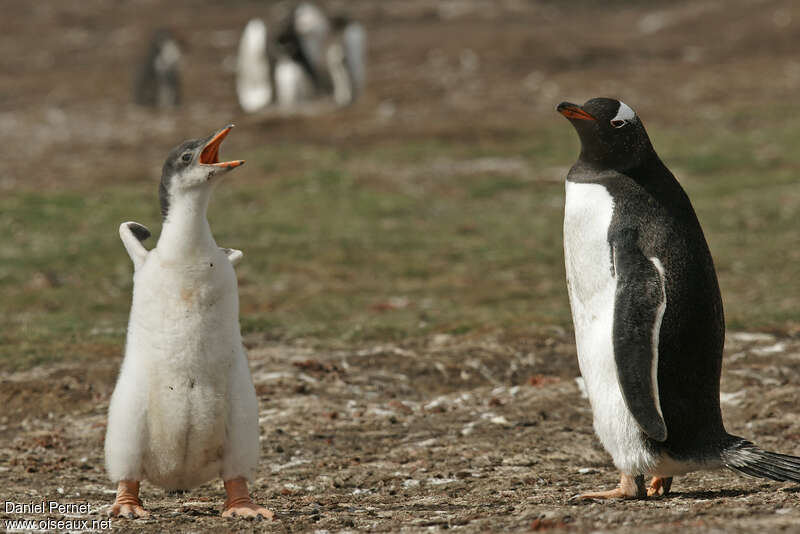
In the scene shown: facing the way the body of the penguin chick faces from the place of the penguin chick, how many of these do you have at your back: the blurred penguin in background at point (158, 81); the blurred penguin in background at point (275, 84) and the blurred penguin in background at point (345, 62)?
3

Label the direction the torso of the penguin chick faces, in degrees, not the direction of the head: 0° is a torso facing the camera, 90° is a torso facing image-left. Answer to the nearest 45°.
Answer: approximately 0°

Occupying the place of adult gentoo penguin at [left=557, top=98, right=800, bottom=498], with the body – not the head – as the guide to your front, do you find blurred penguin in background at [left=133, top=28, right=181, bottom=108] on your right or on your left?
on your right

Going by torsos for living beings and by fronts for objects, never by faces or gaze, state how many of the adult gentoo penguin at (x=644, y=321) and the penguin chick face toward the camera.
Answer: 1

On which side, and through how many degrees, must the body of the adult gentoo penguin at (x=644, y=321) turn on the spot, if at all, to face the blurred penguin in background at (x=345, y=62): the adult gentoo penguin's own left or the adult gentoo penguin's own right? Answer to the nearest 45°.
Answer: approximately 90° to the adult gentoo penguin's own right

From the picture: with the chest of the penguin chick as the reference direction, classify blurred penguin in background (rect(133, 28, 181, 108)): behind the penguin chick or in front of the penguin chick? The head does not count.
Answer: behind

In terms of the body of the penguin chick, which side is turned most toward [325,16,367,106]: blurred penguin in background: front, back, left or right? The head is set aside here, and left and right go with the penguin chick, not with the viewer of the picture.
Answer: back

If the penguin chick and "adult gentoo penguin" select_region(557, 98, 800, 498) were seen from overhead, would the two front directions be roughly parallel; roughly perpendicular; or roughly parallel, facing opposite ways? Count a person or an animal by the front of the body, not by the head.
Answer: roughly perpendicular

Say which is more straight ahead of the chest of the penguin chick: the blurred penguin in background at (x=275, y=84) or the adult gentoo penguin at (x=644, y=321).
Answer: the adult gentoo penguin

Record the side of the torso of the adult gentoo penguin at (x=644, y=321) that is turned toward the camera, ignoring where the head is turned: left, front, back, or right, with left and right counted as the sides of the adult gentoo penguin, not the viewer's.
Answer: left

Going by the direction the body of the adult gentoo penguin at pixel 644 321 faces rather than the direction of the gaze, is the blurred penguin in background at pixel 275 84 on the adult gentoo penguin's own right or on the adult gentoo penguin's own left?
on the adult gentoo penguin's own right
